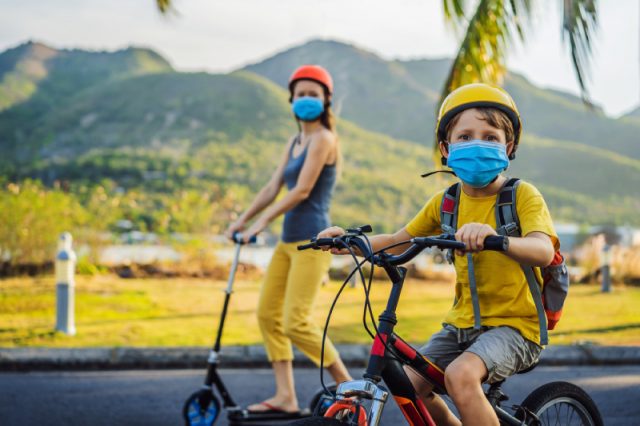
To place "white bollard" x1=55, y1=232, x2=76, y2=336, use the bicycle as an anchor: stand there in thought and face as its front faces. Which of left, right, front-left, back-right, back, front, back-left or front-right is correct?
right

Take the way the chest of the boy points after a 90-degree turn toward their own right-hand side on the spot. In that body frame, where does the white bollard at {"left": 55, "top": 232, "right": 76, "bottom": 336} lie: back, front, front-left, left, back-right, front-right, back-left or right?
front

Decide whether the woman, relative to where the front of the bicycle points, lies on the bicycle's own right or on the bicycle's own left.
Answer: on the bicycle's own right

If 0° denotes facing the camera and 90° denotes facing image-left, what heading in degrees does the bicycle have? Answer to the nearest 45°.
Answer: approximately 45°

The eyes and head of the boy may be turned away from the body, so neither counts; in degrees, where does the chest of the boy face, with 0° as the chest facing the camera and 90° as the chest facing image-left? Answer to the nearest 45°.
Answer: approximately 45°
